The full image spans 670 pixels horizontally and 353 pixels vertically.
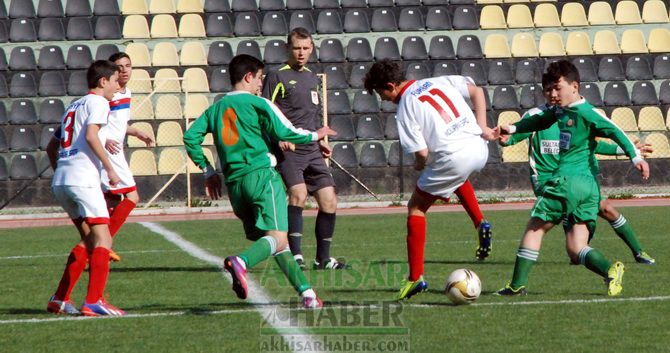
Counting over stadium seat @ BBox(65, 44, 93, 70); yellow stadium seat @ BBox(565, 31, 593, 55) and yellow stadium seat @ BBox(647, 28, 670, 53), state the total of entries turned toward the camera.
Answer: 3

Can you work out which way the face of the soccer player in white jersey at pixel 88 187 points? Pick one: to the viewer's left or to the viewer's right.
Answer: to the viewer's right

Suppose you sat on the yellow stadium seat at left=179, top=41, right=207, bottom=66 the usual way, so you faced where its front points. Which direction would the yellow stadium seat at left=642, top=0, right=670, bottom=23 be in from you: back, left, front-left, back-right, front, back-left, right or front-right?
left

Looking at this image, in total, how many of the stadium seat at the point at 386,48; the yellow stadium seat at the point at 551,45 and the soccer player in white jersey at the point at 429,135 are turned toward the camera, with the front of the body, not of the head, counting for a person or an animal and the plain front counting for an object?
2

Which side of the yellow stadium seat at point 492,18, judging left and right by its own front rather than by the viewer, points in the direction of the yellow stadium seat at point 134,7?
right

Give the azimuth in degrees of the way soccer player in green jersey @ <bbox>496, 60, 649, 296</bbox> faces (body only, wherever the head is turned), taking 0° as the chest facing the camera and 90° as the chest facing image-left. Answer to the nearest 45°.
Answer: approximately 45°

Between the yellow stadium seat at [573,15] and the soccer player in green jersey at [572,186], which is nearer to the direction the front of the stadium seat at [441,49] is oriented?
the soccer player in green jersey

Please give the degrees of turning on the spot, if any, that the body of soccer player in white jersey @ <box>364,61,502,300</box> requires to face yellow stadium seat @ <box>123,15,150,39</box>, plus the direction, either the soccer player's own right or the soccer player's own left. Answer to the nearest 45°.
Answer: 0° — they already face it

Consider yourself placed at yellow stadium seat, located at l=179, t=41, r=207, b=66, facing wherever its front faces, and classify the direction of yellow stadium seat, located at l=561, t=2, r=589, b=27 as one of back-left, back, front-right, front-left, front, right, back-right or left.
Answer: left
